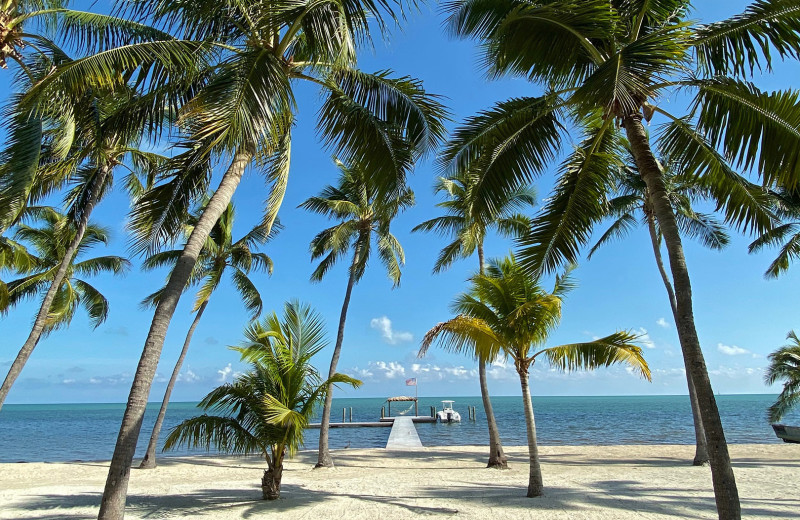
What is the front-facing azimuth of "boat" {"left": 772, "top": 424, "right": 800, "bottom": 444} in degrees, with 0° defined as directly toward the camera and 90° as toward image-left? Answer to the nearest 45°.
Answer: approximately 90°

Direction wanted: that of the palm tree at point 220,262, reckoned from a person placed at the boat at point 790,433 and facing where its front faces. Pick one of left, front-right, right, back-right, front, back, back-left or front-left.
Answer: front-left

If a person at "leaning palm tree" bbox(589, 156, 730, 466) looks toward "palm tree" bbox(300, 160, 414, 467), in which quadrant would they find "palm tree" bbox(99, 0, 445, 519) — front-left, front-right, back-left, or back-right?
front-left

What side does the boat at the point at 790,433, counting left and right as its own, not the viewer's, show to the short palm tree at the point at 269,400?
left

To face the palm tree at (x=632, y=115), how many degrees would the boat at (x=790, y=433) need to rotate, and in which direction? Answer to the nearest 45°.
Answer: approximately 90° to its left

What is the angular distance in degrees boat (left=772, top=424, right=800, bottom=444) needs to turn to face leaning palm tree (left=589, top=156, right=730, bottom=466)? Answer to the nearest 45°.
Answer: approximately 90° to its left

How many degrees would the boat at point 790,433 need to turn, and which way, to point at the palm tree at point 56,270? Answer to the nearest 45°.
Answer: approximately 45° to its left

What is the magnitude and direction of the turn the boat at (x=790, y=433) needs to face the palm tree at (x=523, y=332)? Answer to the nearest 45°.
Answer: approximately 90° to its left

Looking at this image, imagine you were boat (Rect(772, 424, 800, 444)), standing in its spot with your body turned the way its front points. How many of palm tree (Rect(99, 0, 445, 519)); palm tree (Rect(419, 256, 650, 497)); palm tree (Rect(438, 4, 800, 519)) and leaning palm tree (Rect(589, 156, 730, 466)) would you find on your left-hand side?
4

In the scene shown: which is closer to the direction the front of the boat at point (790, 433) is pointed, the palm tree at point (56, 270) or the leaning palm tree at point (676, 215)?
the palm tree
